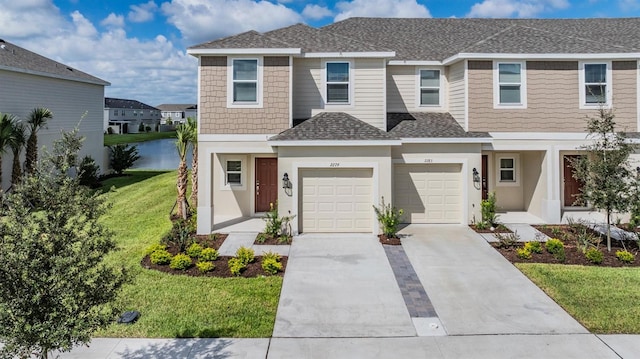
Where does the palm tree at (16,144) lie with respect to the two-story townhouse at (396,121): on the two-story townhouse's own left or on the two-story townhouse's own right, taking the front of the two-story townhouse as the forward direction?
on the two-story townhouse's own right

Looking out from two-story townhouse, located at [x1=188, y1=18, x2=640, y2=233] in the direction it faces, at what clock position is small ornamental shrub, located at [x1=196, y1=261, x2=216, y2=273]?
The small ornamental shrub is roughly at 1 o'clock from the two-story townhouse.

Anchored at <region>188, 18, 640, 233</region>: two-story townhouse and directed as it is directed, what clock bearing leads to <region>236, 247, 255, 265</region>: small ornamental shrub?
The small ornamental shrub is roughly at 1 o'clock from the two-story townhouse.

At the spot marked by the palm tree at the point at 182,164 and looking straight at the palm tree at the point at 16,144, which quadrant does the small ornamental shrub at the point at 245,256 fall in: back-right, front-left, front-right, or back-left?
back-left

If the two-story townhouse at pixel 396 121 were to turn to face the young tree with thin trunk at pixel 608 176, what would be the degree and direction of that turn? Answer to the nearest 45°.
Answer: approximately 45° to its left

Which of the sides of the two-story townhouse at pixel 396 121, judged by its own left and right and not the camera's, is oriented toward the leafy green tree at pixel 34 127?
right

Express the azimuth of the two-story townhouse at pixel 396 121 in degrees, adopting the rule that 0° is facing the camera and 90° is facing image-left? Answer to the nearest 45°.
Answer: approximately 0°

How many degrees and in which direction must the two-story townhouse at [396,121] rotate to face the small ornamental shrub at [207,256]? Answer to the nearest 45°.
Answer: approximately 45° to its right

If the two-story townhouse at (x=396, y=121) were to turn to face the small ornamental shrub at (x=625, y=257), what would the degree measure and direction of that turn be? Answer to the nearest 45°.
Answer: approximately 45° to its left

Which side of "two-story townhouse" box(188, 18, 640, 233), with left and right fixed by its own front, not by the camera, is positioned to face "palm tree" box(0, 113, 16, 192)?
right
